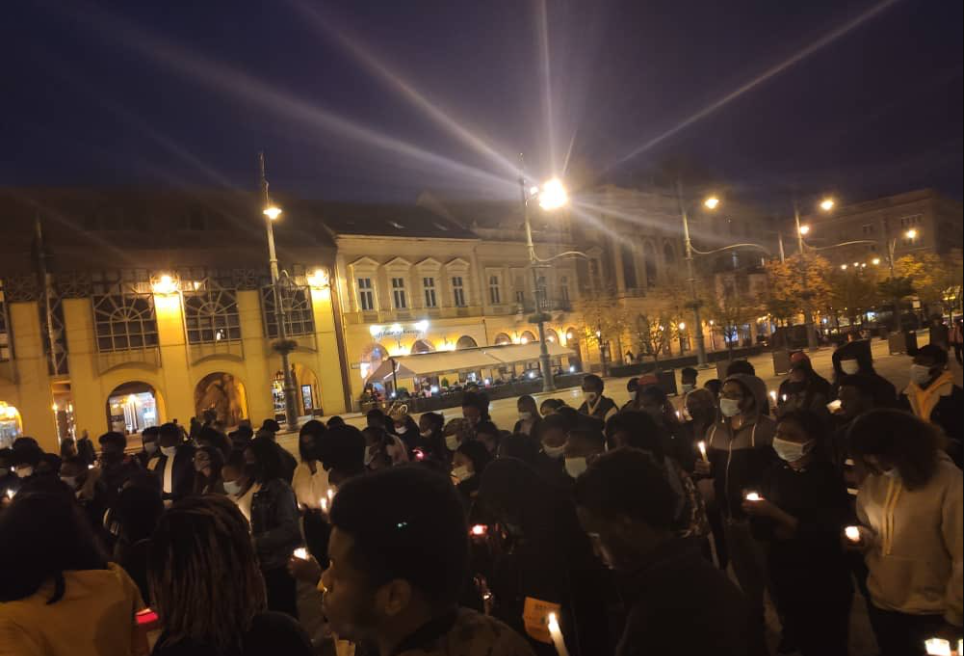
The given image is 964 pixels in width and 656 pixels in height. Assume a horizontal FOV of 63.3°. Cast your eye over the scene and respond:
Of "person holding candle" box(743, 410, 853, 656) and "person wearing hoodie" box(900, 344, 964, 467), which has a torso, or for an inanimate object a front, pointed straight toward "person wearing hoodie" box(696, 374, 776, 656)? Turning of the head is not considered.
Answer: "person wearing hoodie" box(900, 344, 964, 467)

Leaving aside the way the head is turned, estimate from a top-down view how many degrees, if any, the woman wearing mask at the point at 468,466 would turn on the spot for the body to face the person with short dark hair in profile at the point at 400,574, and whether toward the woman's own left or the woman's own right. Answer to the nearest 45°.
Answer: approximately 45° to the woman's own left

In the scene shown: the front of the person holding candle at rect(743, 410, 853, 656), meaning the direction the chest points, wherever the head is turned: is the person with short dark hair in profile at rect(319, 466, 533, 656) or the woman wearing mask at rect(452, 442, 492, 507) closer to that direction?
the person with short dark hair in profile

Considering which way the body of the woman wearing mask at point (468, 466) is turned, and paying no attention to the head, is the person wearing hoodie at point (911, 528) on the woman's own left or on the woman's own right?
on the woman's own left

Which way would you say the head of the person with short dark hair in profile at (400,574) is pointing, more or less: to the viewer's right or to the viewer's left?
to the viewer's left

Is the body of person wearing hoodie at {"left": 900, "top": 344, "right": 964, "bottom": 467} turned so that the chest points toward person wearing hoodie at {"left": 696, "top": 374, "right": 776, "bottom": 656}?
yes

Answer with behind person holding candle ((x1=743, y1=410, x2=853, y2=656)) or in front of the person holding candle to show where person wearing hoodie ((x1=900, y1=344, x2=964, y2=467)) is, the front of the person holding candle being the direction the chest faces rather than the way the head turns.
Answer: behind

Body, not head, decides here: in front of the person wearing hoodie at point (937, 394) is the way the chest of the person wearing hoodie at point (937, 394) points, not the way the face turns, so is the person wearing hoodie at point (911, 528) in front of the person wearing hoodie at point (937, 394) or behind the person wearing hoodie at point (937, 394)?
in front

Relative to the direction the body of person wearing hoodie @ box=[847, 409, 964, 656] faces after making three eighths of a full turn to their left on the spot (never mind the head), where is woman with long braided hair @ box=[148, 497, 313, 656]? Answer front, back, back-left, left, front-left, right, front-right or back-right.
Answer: back-right

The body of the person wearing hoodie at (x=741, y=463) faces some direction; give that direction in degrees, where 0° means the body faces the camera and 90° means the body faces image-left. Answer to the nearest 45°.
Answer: approximately 45°

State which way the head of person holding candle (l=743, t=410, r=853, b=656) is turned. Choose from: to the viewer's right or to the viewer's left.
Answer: to the viewer's left

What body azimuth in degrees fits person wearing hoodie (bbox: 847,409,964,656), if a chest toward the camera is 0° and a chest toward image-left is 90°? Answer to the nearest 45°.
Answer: approximately 45°
